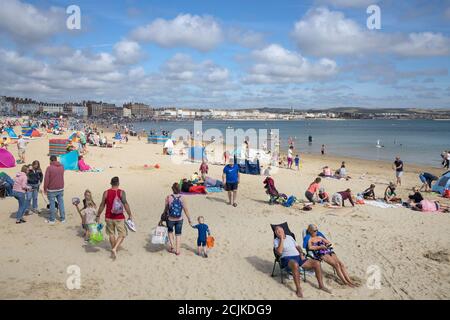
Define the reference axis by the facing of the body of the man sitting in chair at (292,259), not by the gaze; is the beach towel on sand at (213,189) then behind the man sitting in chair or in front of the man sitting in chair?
behind

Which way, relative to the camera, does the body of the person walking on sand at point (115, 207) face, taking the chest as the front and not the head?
away from the camera

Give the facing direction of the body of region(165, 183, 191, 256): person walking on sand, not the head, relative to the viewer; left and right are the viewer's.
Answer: facing away from the viewer

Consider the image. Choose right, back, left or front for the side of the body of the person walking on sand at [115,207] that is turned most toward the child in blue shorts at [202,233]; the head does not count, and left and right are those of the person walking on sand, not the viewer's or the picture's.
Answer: right

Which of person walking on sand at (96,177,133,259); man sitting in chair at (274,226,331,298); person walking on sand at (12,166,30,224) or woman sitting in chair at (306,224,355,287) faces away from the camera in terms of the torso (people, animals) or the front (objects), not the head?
person walking on sand at (96,177,133,259)

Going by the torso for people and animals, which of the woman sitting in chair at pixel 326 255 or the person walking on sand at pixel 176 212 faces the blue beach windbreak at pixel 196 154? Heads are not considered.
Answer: the person walking on sand

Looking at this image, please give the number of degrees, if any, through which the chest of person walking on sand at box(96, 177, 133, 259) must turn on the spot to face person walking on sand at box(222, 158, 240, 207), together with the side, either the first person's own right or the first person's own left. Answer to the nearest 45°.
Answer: approximately 45° to the first person's own right
